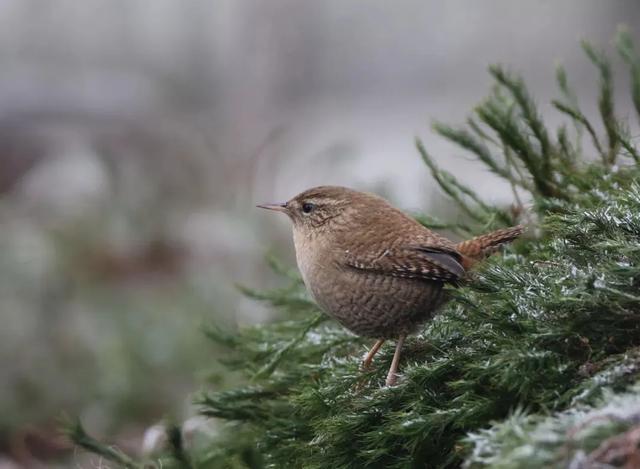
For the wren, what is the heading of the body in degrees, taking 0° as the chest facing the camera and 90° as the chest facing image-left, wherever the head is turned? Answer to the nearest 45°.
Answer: approximately 90°

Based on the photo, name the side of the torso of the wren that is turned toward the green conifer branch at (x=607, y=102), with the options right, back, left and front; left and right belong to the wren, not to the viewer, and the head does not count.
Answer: back
